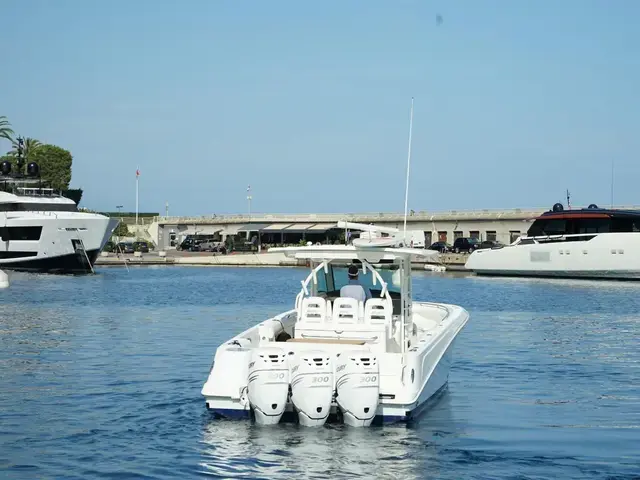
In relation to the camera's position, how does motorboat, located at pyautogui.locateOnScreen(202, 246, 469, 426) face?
facing away from the viewer and to the right of the viewer
